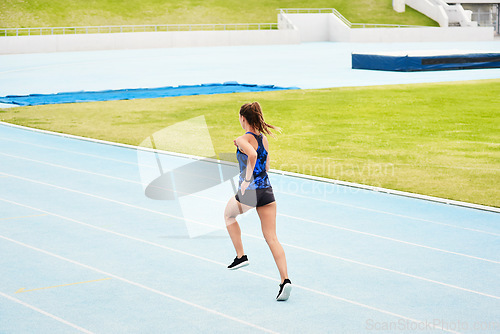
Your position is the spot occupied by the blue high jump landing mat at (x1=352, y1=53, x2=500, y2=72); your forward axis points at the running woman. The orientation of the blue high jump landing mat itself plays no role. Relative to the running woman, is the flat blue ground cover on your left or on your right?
right

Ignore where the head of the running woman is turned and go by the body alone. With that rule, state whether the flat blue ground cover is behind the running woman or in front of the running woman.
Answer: in front

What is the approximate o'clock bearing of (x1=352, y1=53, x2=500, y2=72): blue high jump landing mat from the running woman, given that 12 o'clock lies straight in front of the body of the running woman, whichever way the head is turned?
The blue high jump landing mat is roughly at 2 o'clock from the running woman.

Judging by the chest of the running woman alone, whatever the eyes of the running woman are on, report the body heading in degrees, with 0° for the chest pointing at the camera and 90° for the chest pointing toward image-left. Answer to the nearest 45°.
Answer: approximately 135°
